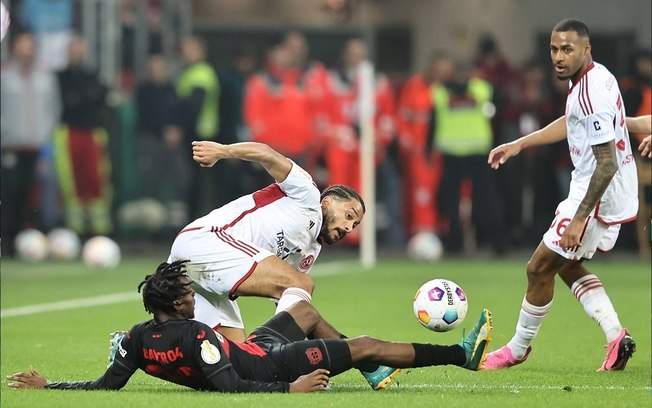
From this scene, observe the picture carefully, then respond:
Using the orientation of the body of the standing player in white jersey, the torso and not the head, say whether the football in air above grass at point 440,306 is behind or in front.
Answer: in front

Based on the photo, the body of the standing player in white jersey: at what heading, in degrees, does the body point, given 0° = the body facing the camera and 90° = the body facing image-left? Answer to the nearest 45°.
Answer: approximately 90°

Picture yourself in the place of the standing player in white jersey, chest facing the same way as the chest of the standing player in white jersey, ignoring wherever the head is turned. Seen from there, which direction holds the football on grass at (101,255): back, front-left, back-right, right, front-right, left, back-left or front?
front-right

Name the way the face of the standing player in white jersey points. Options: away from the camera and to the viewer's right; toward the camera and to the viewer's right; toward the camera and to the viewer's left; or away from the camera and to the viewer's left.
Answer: toward the camera and to the viewer's left

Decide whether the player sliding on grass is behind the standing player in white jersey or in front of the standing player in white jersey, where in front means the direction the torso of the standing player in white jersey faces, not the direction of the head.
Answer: in front
